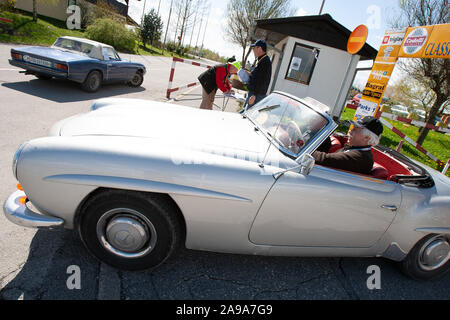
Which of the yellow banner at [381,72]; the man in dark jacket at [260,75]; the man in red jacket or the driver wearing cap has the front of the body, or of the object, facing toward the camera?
the yellow banner

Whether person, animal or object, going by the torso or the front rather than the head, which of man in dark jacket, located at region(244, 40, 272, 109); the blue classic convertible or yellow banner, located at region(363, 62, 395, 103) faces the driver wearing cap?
the yellow banner

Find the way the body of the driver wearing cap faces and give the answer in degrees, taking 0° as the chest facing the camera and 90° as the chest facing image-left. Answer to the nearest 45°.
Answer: approximately 90°

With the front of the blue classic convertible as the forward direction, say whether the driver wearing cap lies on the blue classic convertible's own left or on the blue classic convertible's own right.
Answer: on the blue classic convertible's own right

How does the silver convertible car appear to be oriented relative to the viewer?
to the viewer's left

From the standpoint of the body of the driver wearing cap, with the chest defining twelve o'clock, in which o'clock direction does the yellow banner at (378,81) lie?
The yellow banner is roughly at 3 o'clock from the driver wearing cap.

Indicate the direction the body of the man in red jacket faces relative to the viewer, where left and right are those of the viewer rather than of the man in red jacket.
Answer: facing to the right of the viewer

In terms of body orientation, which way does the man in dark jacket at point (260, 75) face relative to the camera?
to the viewer's left

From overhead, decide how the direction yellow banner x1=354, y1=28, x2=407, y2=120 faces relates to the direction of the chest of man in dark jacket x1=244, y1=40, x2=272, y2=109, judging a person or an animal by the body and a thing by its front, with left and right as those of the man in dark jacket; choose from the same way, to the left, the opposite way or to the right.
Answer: to the left
